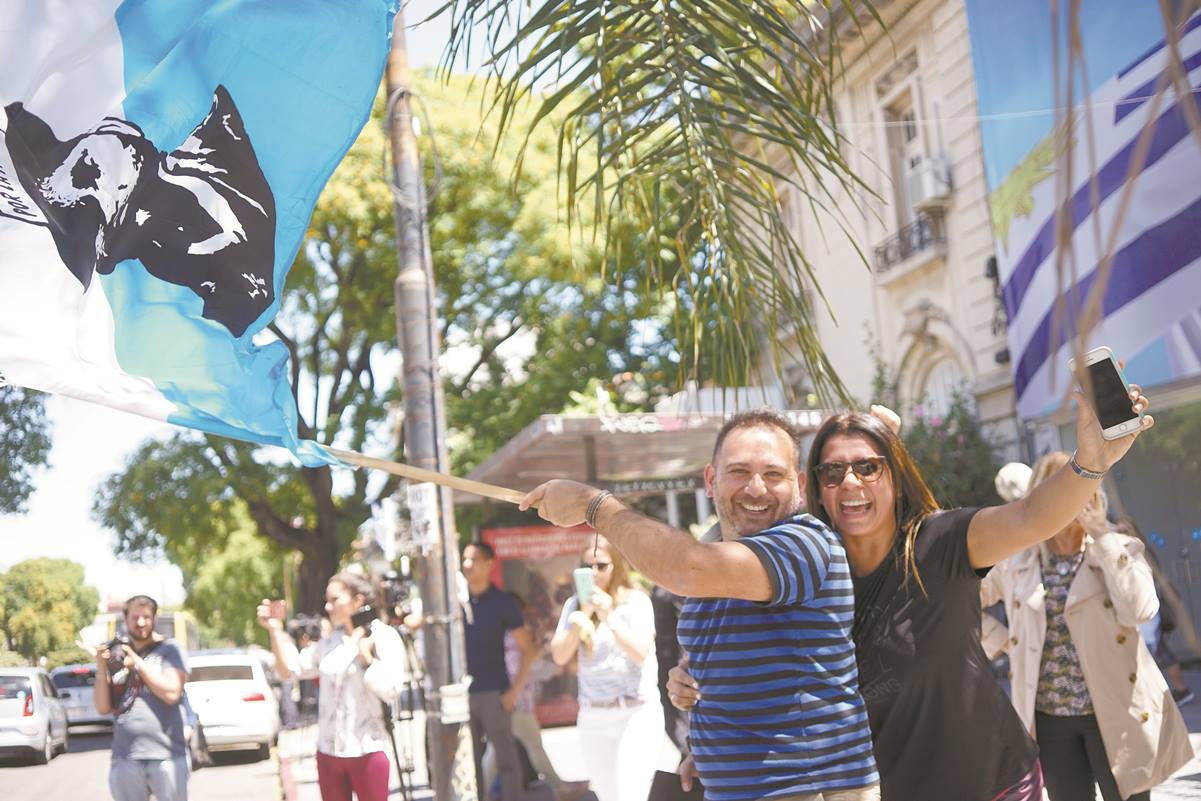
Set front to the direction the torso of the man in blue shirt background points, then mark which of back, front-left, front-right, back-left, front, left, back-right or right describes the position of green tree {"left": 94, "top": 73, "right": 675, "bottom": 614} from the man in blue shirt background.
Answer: back-right

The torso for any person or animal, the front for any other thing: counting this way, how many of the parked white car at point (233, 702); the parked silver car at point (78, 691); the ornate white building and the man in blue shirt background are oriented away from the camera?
2

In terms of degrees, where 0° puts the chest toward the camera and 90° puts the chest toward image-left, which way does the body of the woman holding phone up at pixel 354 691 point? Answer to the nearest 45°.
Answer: approximately 45°

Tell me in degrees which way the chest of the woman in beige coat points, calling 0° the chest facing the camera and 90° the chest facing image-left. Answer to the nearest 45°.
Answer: approximately 0°

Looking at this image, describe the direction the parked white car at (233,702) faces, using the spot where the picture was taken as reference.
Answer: facing away from the viewer

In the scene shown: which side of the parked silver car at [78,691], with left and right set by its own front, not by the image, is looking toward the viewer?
back
